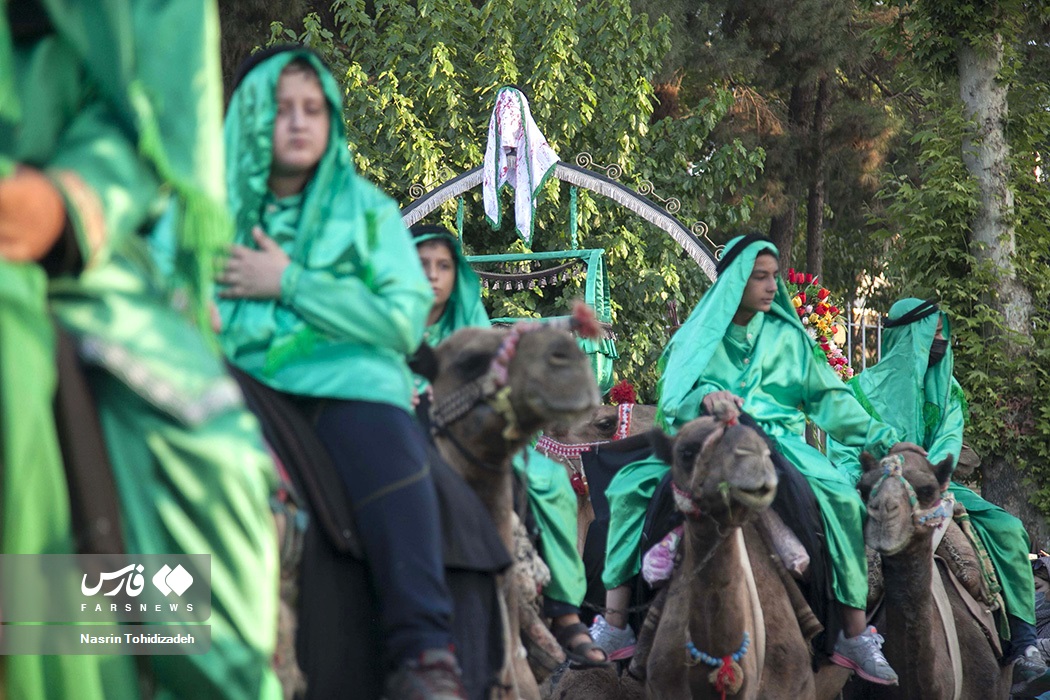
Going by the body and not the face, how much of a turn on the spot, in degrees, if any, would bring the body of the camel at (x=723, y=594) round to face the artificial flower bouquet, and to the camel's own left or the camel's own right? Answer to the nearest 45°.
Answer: approximately 180°

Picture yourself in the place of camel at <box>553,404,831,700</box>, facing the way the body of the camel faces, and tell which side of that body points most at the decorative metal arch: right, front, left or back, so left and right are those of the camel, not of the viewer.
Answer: back

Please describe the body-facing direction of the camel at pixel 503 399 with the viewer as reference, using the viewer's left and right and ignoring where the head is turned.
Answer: facing the viewer and to the right of the viewer

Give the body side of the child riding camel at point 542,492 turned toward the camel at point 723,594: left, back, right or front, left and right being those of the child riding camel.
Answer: left

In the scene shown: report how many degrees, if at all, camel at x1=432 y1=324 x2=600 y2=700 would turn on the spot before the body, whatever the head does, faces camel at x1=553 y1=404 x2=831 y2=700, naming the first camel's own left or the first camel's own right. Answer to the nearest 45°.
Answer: approximately 90° to the first camel's own left

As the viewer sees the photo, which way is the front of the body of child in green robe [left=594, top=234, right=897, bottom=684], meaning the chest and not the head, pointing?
toward the camera

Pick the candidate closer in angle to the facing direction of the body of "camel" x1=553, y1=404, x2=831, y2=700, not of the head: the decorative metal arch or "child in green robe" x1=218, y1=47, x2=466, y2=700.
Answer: the child in green robe

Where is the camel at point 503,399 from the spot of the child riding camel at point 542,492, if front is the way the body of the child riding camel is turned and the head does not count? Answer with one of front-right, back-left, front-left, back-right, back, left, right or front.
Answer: front

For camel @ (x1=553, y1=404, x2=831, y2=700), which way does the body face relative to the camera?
toward the camera
